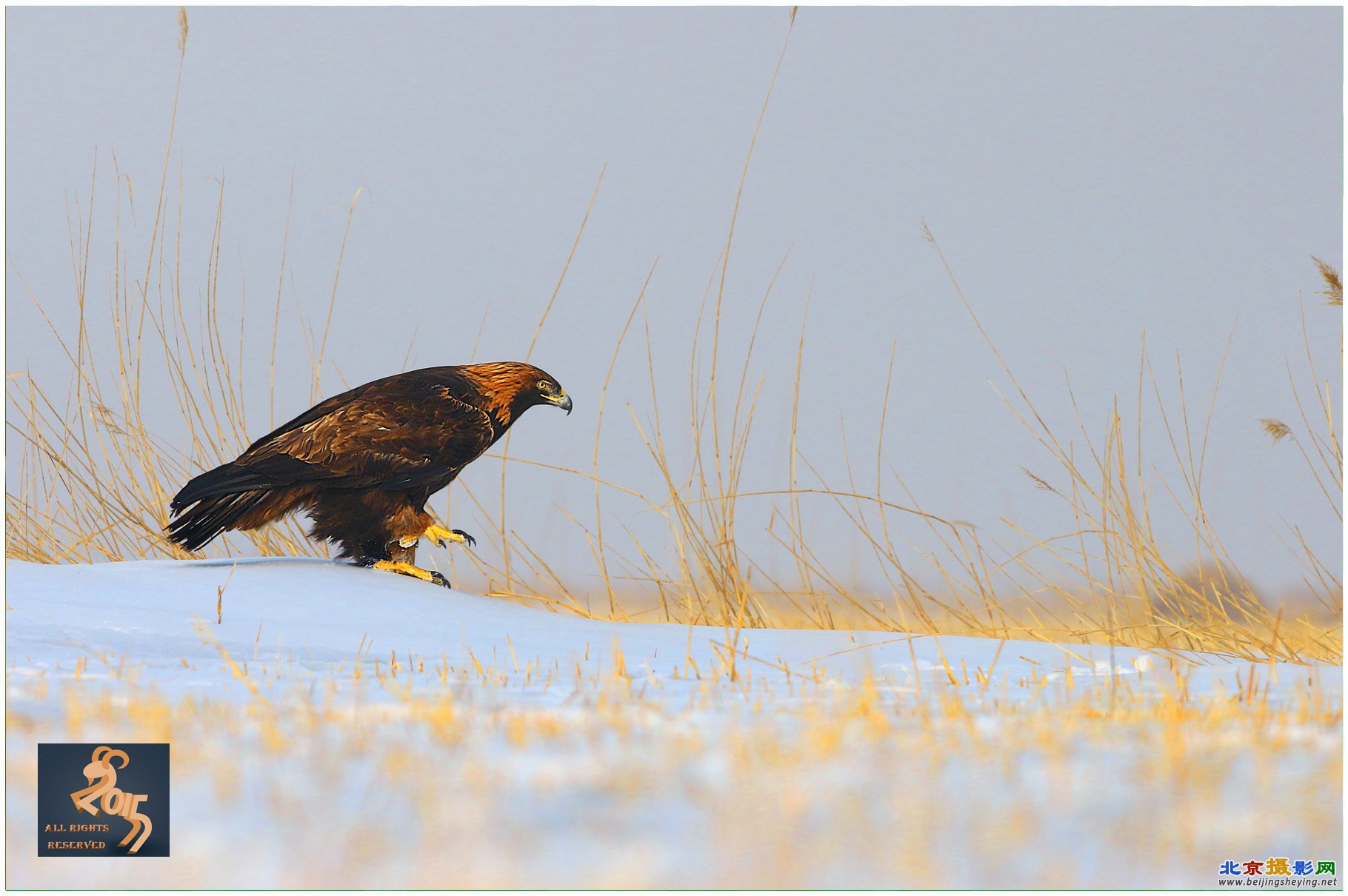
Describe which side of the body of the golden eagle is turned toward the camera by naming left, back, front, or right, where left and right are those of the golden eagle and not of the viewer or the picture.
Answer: right
